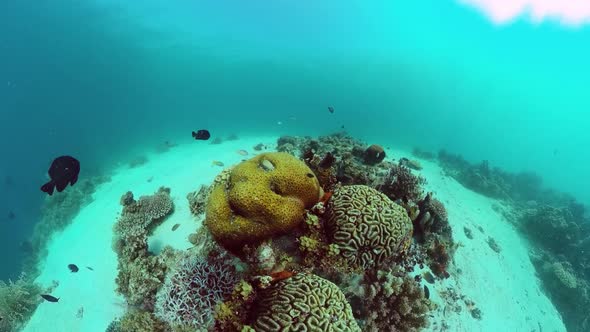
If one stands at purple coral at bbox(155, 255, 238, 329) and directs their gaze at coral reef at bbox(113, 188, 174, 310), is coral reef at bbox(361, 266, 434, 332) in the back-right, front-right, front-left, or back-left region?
back-right

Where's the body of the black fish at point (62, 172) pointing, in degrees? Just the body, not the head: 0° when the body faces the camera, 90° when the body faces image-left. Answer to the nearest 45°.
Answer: approximately 270°

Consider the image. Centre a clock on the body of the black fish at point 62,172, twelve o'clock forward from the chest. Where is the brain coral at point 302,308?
The brain coral is roughly at 2 o'clock from the black fish.

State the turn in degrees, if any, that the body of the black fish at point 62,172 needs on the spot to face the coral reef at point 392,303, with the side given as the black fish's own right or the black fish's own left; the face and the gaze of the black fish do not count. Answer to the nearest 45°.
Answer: approximately 45° to the black fish's own right

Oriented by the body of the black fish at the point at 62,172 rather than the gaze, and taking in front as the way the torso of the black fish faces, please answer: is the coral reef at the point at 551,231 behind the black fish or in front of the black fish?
in front

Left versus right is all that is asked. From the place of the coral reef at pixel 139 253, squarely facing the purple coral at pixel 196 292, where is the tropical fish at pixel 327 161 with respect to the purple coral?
left

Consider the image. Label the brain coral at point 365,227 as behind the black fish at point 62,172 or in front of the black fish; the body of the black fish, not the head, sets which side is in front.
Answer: in front

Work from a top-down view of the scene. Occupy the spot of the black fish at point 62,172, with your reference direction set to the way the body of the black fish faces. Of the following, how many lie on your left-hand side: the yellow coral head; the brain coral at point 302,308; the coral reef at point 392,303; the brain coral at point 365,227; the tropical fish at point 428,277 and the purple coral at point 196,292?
0

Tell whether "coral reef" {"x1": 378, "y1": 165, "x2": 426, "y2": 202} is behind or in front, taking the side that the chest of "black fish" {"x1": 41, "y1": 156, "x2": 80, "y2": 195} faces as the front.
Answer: in front

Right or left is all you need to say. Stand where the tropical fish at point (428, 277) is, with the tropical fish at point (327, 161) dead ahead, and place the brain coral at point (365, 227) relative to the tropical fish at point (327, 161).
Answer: left

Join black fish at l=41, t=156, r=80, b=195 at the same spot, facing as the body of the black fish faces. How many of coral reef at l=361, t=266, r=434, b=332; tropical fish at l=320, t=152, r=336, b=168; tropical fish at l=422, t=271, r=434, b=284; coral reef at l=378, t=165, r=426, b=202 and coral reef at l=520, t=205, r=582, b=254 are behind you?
0

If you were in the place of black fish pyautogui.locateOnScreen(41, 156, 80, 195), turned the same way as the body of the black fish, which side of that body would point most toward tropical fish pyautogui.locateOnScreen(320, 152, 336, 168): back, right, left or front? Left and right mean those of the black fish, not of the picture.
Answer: front

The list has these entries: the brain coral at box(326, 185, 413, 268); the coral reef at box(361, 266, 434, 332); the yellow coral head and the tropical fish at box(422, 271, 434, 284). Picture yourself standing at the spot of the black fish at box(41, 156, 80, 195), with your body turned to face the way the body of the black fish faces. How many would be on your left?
0
